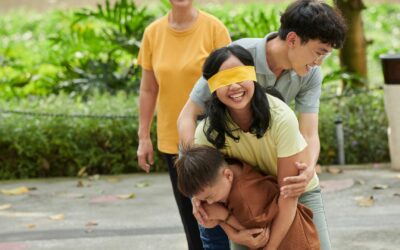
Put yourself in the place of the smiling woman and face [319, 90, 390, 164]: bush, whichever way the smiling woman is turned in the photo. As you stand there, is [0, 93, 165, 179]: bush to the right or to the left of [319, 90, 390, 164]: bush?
left

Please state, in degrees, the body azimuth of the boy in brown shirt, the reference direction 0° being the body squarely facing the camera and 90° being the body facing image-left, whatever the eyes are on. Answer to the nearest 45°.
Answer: approximately 45°

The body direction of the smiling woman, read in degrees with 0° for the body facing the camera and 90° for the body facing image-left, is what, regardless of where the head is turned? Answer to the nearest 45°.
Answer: approximately 0°

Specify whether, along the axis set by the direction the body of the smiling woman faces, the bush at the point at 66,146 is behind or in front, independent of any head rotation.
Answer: behind

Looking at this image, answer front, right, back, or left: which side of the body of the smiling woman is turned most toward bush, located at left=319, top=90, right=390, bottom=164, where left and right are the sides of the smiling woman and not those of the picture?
back

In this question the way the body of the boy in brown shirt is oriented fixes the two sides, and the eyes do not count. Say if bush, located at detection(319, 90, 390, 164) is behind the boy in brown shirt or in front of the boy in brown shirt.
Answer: behind
